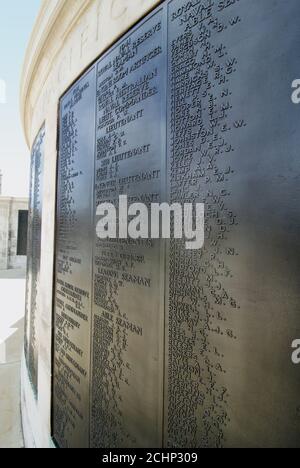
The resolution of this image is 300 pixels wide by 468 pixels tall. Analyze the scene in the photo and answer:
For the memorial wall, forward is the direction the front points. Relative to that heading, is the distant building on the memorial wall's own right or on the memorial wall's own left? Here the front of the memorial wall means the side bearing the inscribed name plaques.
on the memorial wall's own right

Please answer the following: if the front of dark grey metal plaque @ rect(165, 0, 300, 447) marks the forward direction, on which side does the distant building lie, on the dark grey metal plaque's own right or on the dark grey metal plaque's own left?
on the dark grey metal plaque's own right

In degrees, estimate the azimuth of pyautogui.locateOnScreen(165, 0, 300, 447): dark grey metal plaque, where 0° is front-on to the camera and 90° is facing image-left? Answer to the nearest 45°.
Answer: approximately 45°
